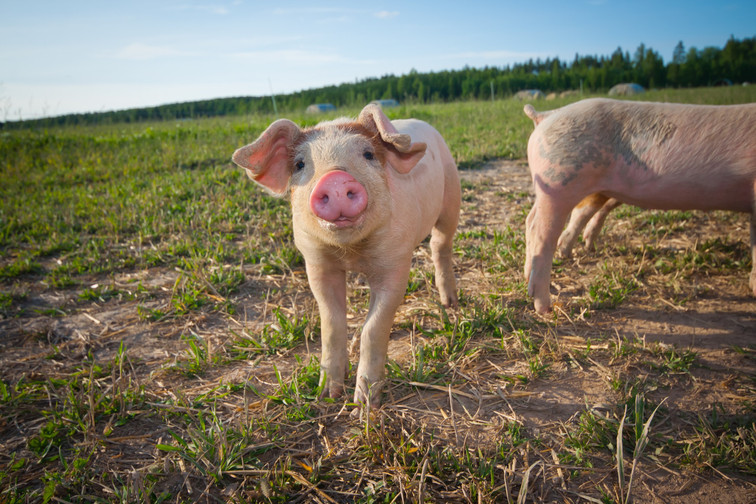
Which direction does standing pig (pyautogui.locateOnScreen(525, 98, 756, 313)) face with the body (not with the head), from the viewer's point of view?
to the viewer's right

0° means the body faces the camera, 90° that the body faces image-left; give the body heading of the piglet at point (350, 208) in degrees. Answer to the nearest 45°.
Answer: approximately 45°
